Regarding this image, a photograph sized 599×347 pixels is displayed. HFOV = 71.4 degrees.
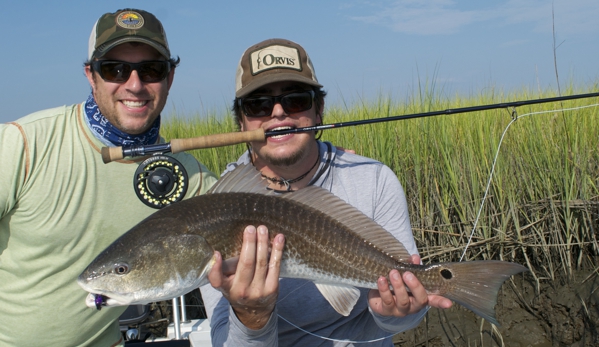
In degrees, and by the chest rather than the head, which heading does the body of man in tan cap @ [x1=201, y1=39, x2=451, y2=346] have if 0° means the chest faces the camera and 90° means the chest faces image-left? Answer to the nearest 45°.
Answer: approximately 0°

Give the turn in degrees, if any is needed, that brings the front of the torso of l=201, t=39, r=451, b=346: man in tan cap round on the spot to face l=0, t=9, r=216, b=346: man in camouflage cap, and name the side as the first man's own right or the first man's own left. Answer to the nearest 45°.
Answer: approximately 90° to the first man's own right
